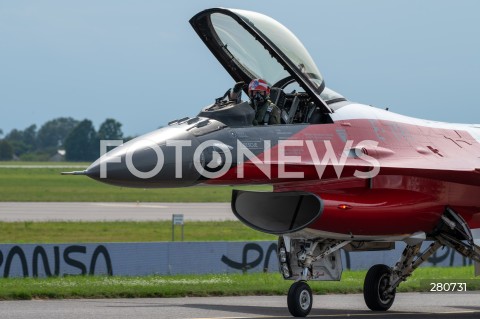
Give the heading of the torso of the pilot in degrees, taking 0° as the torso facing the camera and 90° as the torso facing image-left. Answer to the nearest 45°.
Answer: approximately 45°

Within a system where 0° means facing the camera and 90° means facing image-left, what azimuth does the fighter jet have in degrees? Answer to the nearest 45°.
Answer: approximately 45°
